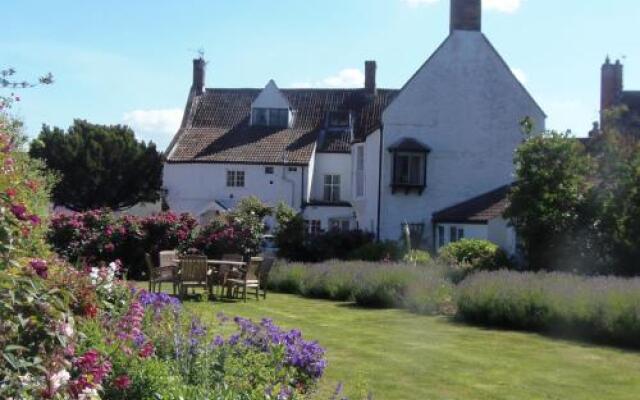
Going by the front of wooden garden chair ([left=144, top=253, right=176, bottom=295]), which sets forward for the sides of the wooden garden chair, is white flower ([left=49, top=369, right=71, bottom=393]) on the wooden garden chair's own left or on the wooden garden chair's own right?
on the wooden garden chair's own right

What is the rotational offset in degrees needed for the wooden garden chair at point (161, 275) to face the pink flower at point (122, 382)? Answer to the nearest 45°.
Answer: approximately 90° to its right

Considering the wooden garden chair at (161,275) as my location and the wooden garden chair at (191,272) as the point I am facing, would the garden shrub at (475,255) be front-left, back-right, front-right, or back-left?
front-left

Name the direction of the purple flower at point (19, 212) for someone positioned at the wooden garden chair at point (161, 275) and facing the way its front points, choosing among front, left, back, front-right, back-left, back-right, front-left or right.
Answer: right

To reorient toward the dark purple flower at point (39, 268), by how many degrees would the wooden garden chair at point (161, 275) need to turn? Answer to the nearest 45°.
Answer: approximately 90° to its right

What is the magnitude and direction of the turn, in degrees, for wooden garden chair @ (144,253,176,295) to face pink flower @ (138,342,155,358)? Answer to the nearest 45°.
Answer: approximately 90° to its right

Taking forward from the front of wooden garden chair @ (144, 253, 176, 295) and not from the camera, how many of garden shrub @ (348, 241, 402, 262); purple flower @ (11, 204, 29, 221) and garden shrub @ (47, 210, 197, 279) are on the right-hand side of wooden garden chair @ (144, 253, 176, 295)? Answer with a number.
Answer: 1

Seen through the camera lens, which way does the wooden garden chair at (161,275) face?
facing to the right of the viewer

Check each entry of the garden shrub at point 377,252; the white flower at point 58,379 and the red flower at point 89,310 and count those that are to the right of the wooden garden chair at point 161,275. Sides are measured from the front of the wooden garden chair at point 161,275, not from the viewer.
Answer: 2

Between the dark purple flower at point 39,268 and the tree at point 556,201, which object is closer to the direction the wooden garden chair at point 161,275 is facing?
the tree

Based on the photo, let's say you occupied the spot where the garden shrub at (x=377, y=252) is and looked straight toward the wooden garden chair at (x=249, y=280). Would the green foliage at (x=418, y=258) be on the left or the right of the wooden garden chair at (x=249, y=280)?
left

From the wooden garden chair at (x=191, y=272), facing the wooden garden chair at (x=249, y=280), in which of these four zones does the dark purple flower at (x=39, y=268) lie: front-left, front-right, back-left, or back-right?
back-right

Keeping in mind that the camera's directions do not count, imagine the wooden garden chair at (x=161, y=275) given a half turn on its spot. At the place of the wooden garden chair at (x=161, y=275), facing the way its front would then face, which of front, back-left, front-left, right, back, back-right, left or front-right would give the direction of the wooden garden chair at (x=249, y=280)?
back

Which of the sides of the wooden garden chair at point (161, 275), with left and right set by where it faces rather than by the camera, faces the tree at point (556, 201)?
front

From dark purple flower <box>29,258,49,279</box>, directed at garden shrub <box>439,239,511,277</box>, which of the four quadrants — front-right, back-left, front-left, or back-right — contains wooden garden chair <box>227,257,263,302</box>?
front-left

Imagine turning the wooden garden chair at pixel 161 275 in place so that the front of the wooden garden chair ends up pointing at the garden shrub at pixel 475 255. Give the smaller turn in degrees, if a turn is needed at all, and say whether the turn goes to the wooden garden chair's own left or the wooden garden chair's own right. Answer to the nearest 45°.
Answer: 0° — it already faces it
